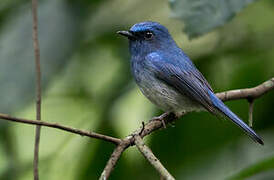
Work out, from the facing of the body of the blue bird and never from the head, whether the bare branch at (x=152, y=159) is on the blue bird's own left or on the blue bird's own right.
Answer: on the blue bird's own left

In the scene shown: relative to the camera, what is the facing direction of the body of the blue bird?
to the viewer's left
